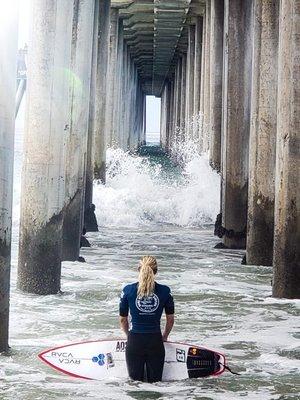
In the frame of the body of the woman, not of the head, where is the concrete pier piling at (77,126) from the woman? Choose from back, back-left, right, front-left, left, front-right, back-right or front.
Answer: front

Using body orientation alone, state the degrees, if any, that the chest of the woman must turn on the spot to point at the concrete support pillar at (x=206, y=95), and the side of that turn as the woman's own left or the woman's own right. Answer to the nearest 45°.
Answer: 0° — they already face it

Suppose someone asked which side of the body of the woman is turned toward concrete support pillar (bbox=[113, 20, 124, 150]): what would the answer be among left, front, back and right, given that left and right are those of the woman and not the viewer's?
front

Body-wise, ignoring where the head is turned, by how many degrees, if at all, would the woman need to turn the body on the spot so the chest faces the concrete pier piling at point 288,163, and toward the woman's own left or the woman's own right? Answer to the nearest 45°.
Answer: approximately 45° to the woman's own right

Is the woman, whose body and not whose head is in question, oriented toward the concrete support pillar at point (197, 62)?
yes

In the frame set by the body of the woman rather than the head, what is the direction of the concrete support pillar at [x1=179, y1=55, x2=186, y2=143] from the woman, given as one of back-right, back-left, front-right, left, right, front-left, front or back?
front

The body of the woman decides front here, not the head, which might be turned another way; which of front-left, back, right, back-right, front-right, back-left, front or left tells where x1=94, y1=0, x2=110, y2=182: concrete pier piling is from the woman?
front

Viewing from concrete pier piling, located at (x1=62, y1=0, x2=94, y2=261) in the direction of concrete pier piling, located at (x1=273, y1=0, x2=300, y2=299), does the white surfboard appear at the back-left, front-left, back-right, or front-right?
front-right

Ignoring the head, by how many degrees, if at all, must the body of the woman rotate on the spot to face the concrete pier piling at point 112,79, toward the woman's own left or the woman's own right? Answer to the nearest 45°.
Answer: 0° — they already face it

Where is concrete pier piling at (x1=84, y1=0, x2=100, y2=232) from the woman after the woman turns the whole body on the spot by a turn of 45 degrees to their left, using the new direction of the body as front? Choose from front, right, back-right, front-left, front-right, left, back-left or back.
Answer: front-right

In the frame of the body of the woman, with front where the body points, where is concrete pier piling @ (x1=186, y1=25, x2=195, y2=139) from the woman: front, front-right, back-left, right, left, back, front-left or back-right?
front

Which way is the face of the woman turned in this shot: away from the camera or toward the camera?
away from the camera

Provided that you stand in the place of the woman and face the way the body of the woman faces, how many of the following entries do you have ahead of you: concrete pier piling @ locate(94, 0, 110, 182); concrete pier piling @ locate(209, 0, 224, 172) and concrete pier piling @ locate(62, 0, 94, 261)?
3

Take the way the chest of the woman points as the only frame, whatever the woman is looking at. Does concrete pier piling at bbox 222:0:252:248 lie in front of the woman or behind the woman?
in front

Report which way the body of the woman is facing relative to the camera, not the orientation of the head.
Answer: away from the camera
